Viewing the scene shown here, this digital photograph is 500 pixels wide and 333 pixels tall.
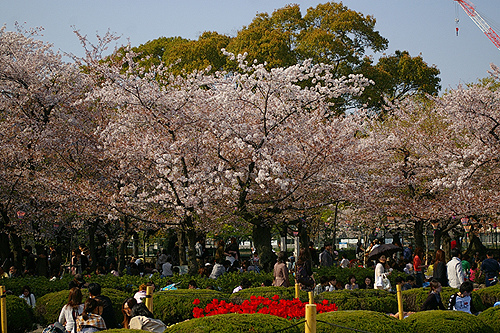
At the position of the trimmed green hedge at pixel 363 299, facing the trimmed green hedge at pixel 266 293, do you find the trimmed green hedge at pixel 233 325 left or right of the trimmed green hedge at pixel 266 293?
left

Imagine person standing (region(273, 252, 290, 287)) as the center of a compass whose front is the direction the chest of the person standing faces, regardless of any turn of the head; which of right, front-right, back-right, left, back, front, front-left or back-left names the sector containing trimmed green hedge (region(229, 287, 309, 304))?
back

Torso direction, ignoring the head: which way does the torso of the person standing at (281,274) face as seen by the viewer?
away from the camera

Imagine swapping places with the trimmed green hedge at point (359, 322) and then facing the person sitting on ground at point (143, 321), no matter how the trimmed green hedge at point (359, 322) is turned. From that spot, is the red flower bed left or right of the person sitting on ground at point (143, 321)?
right
